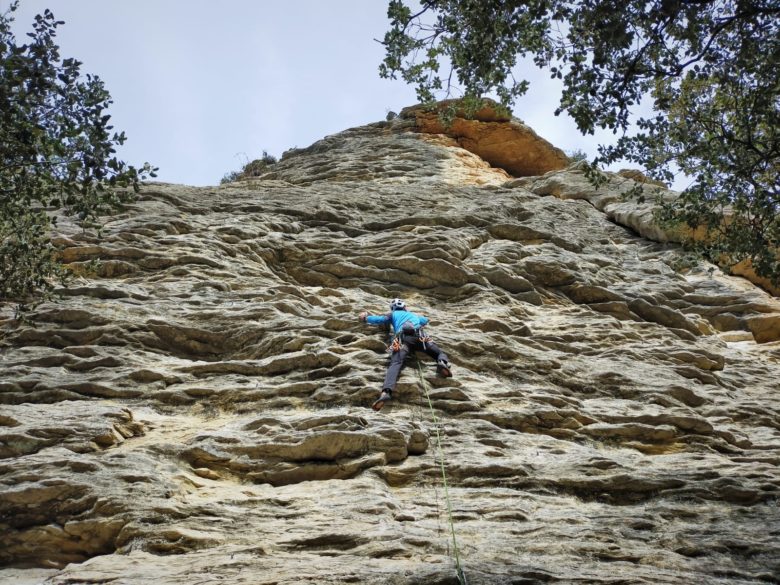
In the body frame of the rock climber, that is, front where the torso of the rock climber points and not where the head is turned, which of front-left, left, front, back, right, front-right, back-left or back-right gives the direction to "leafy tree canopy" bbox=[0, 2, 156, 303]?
back-left

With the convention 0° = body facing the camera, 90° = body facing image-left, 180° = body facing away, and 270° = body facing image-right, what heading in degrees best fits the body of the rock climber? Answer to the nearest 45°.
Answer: approximately 180°

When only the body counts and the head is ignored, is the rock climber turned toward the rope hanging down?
no
